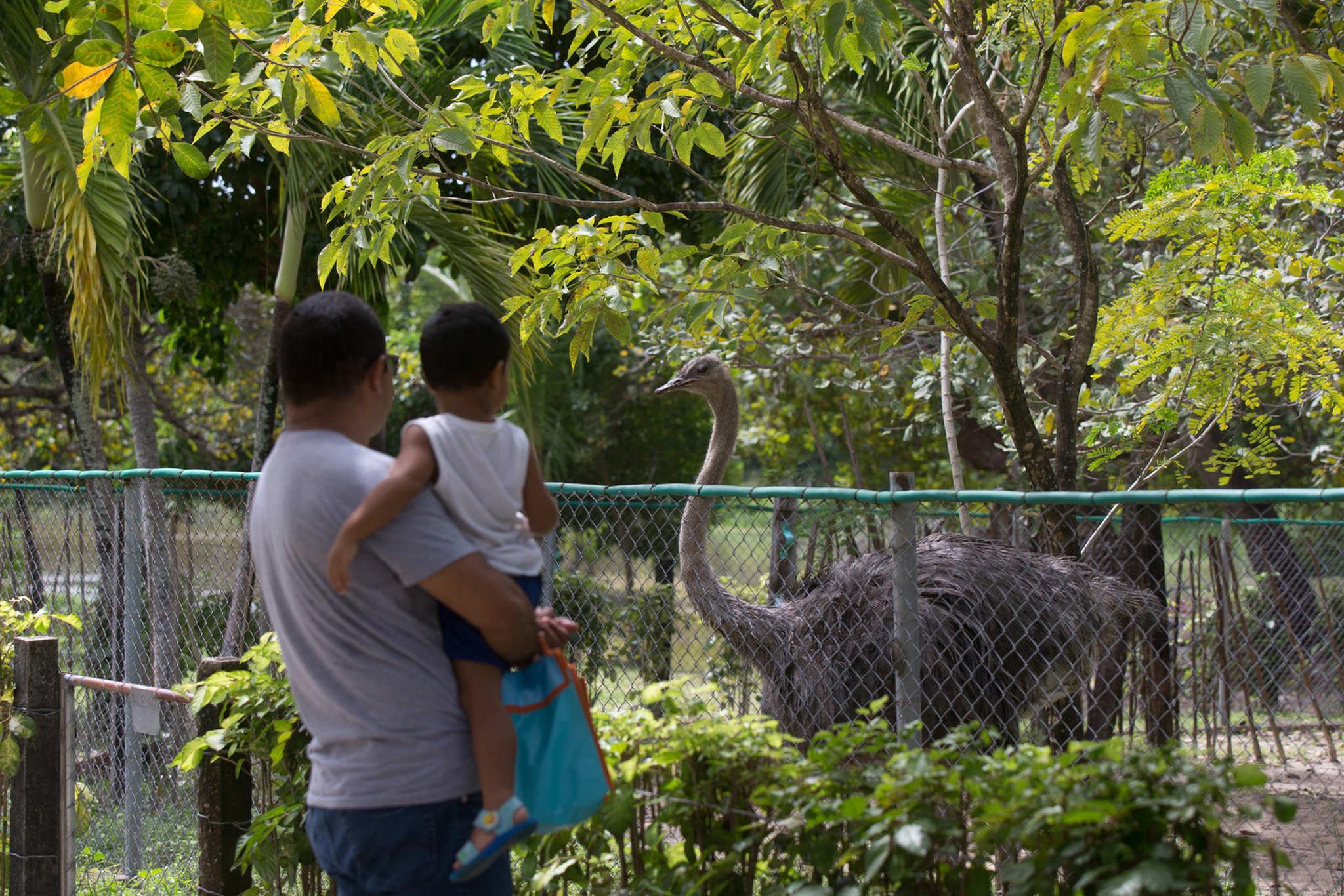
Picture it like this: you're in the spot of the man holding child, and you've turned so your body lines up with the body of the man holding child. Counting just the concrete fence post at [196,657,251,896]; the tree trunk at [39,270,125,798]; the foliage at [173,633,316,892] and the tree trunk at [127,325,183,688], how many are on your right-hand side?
0

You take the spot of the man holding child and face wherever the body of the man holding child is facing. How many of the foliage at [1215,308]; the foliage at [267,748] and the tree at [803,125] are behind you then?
0

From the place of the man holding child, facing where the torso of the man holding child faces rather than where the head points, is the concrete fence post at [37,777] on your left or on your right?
on your left

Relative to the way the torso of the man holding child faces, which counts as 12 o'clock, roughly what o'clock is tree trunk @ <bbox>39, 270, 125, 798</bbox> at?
The tree trunk is roughly at 10 o'clock from the man holding child.

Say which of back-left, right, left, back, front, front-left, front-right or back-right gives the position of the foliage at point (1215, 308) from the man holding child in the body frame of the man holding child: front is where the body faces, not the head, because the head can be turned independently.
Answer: front

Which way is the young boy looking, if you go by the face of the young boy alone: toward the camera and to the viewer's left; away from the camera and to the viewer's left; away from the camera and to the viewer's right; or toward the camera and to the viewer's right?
away from the camera and to the viewer's right

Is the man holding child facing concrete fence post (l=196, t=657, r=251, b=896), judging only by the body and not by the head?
no

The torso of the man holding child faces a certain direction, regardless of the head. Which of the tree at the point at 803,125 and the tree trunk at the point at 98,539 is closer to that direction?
the tree

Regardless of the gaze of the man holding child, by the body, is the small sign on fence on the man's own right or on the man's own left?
on the man's own left

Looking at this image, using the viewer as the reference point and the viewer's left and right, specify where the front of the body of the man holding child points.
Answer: facing away from the viewer and to the right of the viewer

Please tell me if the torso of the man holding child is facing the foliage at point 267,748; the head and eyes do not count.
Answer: no

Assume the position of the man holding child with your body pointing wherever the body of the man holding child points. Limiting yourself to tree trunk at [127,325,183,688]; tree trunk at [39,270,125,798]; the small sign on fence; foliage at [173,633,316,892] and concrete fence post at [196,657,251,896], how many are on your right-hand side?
0

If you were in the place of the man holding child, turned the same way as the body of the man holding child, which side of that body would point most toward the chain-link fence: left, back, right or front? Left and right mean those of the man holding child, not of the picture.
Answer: front

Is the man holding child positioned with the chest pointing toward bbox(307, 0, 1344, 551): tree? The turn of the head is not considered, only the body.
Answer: yes

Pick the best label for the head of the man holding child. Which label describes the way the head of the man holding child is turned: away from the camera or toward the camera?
away from the camera
